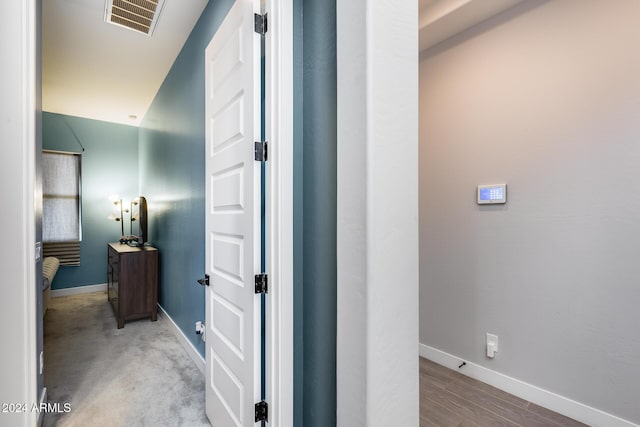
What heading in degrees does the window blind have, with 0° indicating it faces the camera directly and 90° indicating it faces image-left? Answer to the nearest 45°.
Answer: approximately 0°

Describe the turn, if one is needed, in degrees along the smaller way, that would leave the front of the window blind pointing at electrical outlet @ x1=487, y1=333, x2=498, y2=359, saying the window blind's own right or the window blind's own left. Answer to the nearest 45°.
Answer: approximately 45° to the window blind's own left

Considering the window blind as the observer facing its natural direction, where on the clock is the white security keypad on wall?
The white security keypad on wall is roughly at 11 o'clock from the window blind.

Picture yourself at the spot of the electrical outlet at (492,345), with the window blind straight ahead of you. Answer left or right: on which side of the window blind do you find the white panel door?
left

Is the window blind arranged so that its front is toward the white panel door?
yes
